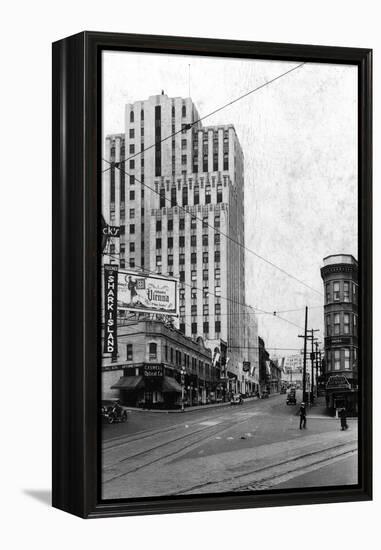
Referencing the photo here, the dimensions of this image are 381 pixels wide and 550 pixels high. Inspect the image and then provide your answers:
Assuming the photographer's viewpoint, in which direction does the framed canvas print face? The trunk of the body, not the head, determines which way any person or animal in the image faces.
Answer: facing the viewer and to the right of the viewer

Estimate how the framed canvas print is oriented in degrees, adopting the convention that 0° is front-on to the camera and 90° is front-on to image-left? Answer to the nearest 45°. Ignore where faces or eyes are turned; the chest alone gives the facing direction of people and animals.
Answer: approximately 315°
